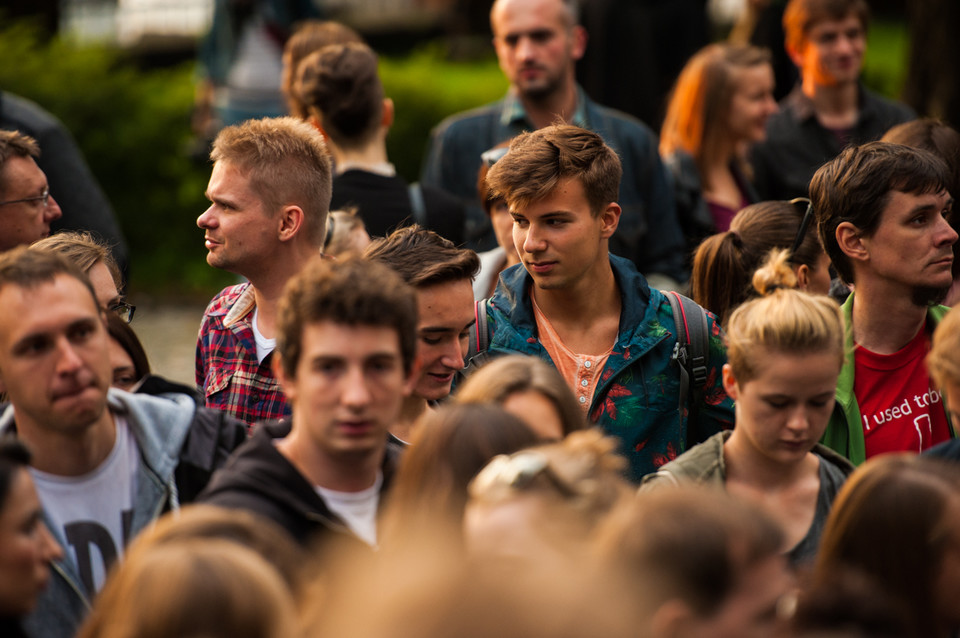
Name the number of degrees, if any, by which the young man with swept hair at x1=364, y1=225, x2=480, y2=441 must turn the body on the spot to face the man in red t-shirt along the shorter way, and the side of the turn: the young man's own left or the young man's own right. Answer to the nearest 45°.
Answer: approximately 45° to the young man's own left

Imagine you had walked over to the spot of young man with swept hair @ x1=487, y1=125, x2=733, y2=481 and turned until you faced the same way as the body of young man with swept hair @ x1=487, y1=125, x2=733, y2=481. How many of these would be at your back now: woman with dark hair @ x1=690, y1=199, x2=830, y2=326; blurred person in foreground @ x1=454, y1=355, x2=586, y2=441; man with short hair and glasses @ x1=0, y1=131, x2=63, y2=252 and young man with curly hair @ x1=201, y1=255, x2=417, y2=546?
1

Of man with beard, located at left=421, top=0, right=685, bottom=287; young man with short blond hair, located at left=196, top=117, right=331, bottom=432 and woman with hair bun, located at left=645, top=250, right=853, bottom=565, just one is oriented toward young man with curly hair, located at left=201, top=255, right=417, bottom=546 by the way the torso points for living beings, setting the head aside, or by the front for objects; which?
the man with beard

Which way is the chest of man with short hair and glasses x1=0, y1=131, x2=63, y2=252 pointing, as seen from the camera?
to the viewer's right

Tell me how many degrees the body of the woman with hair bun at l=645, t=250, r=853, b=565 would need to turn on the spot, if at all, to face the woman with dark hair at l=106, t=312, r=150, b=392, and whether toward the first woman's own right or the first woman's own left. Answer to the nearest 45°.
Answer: approximately 135° to the first woman's own right

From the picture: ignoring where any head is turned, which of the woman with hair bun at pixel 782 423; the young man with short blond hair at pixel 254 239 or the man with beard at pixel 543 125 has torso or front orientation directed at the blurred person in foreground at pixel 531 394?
the man with beard

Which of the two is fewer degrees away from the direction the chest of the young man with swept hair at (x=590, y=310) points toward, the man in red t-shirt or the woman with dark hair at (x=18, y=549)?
the woman with dark hair

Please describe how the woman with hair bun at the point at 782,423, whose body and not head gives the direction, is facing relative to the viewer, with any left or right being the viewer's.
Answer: facing the viewer and to the right of the viewer

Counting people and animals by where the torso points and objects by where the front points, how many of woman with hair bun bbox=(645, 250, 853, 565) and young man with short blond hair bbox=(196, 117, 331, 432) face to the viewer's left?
1

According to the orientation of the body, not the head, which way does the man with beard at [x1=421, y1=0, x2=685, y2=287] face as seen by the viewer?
toward the camera

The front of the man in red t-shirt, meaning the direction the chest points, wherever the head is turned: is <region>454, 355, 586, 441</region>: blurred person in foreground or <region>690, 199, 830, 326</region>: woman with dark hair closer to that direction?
the blurred person in foreground

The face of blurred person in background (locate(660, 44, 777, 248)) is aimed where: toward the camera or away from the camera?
toward the camera

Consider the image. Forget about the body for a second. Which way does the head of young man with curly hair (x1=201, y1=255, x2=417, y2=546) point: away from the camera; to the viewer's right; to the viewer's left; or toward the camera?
toward the camera

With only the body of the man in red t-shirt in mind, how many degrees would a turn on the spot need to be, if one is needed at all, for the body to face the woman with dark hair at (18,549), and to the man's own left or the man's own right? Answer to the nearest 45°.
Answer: approximately 90° to the man's own right

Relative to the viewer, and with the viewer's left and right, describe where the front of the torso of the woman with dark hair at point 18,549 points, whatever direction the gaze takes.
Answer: facing to the right of the viewer

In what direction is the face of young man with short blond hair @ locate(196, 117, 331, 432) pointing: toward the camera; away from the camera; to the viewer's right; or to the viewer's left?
to the viewer's left

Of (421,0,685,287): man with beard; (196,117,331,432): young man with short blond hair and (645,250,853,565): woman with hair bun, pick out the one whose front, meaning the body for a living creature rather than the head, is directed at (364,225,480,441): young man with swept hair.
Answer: the man with beard

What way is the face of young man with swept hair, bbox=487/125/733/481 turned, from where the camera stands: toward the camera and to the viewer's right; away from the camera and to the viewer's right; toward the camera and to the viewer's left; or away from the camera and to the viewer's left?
toward the camera and to the viewer's left
